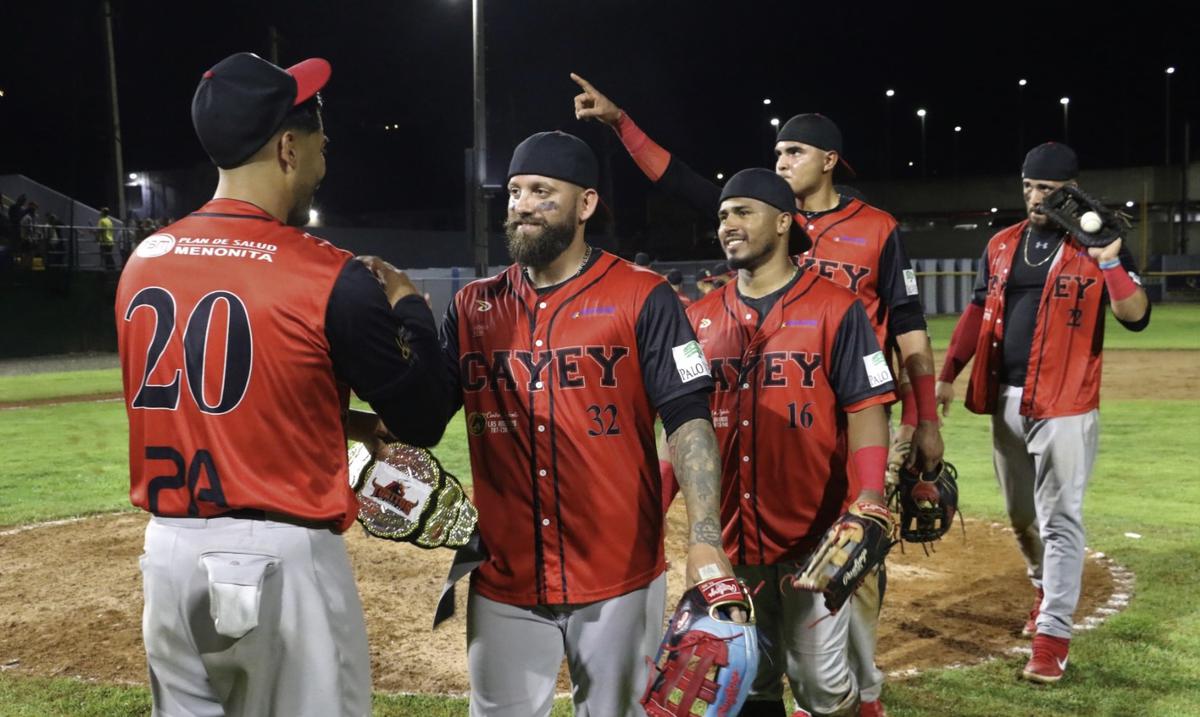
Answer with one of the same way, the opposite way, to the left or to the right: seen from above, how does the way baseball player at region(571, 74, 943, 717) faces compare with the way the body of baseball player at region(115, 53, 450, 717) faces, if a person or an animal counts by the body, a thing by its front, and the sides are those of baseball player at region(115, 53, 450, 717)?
the opposite way

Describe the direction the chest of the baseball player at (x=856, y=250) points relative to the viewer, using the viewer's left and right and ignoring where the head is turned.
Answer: facing the viewer and to the left of the viewer

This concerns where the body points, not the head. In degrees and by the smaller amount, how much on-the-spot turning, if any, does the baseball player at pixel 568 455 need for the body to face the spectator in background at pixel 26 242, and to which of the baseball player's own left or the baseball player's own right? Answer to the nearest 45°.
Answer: approximately 90° to the baseball player's own right

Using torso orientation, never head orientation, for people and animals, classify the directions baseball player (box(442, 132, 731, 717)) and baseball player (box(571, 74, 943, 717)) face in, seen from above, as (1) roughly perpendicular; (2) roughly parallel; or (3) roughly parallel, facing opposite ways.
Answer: roughly parallel

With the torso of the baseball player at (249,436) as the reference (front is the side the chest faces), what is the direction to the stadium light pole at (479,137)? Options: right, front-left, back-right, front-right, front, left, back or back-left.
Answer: front-left

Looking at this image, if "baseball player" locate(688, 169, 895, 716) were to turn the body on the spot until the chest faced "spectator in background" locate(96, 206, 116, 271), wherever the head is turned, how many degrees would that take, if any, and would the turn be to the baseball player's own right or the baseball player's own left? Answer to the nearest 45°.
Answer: approximately 90° to the baseball player's own right

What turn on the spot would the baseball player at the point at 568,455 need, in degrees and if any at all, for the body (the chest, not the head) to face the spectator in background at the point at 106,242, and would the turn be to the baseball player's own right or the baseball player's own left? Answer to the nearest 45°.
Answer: approximately 90° to the baseball player's own right

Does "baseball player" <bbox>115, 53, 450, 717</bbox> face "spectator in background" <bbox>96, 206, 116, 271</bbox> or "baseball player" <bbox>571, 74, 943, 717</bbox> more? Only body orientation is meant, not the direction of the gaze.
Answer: the baseball player

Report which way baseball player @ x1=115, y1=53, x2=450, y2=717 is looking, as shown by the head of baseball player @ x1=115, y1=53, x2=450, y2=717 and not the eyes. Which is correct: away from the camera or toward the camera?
away from the camera

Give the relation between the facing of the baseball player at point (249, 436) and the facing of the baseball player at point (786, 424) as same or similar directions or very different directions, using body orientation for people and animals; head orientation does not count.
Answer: very different directions

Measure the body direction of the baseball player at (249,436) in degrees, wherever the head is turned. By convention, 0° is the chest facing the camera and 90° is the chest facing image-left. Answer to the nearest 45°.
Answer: approximately 225°

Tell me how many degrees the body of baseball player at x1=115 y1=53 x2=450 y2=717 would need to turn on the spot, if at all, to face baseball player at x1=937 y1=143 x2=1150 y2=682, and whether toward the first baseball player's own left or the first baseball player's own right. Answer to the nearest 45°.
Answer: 0° — they already face them

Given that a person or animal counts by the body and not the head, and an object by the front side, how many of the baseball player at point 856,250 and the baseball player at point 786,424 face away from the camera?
0

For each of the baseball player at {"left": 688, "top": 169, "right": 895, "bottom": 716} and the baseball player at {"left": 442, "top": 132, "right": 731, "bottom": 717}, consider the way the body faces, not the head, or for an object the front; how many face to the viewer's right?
0

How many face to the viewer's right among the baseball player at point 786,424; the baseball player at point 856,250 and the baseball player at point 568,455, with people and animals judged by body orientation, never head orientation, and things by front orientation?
0
